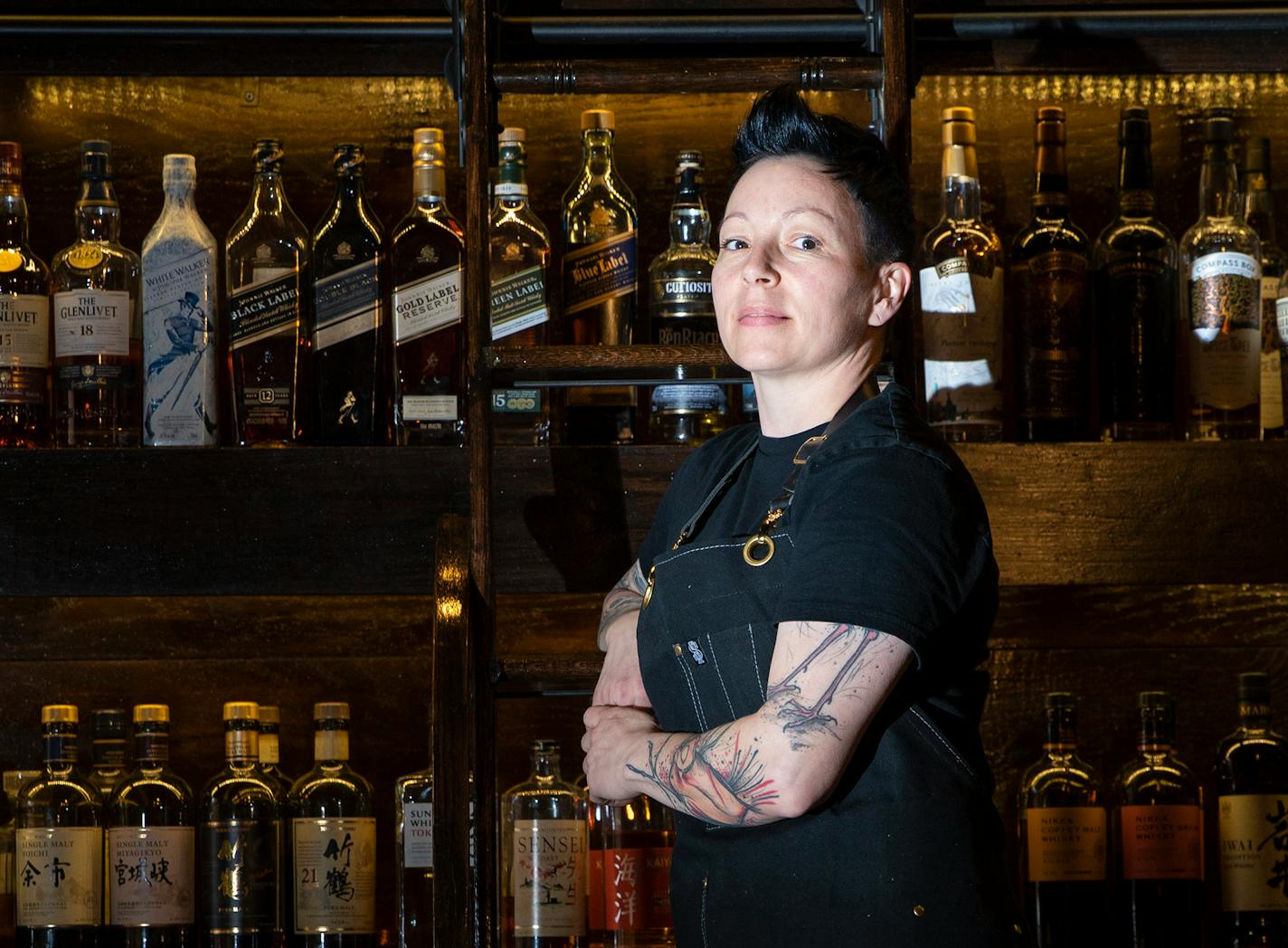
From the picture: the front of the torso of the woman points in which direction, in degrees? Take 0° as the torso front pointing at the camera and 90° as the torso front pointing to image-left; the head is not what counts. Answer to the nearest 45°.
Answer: approximately 45°

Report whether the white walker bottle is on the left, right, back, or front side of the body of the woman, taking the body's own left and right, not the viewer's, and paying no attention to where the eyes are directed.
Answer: right

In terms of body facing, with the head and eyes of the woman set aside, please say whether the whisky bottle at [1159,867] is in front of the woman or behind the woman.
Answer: behind

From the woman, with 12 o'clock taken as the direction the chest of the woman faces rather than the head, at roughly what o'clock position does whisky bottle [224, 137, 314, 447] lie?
The whisky bottle is roughly at 3 o'clock from the woman.

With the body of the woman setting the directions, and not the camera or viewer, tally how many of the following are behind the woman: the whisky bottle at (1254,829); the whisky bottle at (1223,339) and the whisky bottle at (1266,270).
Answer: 3

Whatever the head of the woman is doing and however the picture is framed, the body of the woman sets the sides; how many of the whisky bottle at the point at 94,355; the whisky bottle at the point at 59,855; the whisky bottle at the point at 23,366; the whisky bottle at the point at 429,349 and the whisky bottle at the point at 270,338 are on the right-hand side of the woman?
5

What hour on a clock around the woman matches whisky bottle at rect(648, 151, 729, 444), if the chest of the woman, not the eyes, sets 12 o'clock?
The whisky bottle is roughly at 4 o'clock from the woman.

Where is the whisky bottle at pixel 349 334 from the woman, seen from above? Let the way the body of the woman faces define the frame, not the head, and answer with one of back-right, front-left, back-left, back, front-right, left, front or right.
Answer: right

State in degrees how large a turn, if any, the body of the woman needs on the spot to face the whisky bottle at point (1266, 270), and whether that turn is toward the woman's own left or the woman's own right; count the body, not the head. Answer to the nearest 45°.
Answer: approximately 180°

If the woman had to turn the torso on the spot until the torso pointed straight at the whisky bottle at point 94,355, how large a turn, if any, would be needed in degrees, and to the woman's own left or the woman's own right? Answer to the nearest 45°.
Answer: approximately 90° to the woman's own right

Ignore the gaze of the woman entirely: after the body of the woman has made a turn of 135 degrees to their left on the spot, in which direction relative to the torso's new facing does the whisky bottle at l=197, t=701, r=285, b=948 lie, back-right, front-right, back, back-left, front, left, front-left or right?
back-left

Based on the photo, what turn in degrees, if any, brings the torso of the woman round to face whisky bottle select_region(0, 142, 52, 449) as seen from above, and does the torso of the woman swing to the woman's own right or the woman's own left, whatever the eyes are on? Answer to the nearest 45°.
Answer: approximately 90° to the woman's own right

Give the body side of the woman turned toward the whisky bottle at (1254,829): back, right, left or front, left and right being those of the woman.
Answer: back
